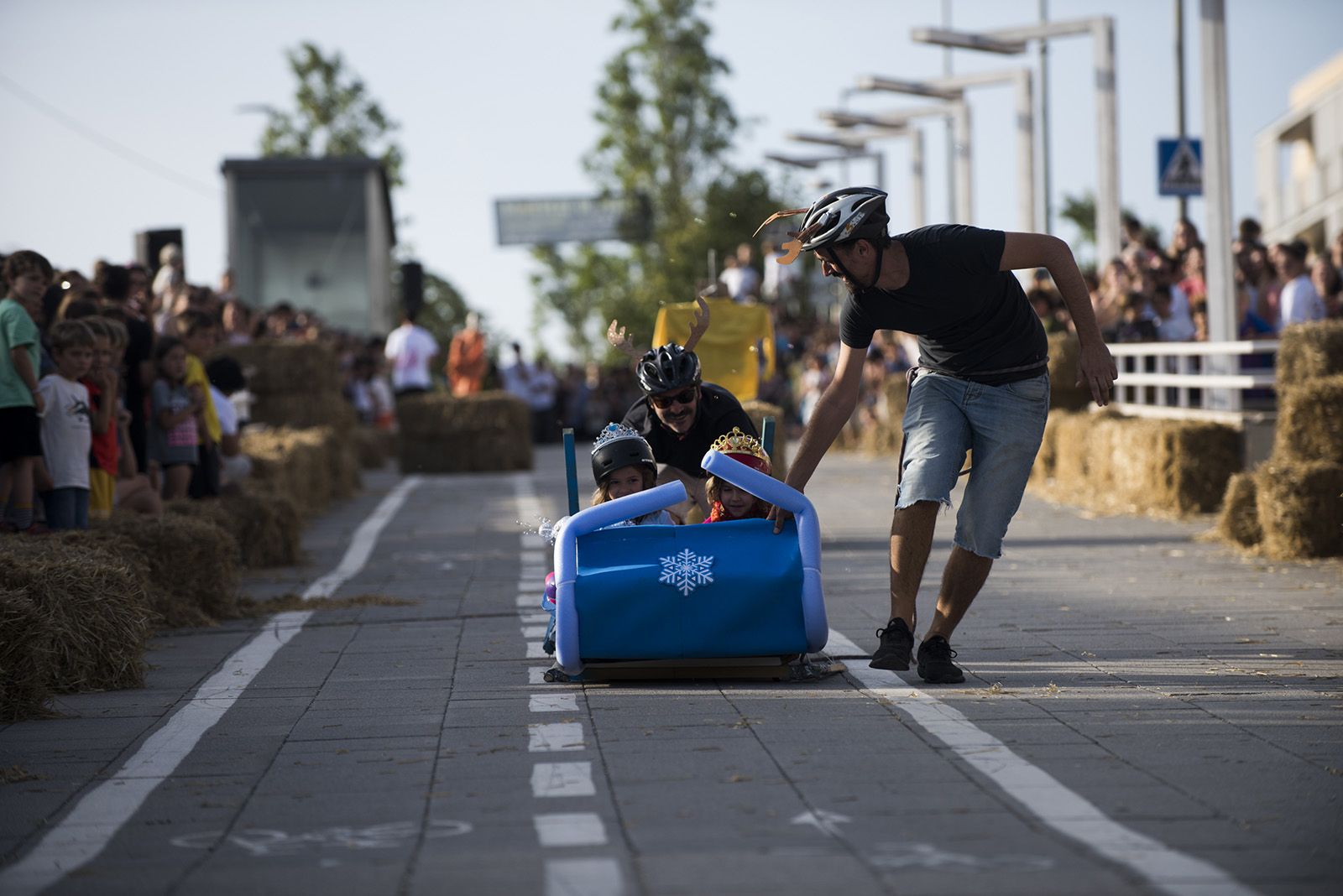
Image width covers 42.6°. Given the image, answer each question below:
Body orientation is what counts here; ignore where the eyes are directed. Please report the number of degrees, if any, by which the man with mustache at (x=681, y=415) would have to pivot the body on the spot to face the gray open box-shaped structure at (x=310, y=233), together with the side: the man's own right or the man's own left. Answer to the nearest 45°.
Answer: approximately 180°

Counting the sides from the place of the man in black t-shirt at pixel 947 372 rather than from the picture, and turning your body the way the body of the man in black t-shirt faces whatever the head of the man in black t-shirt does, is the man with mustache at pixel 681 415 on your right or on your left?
on your right

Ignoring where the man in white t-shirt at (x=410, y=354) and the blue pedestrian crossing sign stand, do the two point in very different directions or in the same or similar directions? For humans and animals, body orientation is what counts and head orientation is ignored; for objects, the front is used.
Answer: very different directions

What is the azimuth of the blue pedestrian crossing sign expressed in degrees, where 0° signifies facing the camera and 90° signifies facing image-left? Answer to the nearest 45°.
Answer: approximately 0°

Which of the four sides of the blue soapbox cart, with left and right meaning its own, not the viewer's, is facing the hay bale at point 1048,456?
back

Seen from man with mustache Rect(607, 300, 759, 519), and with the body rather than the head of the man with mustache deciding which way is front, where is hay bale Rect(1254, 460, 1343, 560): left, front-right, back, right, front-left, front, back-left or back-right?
back-left

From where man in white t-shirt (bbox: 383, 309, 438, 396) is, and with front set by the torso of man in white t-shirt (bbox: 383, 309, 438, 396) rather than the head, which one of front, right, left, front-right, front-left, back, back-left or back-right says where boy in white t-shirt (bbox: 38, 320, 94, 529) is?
back

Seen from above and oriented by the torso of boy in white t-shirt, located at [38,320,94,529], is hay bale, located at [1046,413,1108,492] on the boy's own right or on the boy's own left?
on the boy's own left

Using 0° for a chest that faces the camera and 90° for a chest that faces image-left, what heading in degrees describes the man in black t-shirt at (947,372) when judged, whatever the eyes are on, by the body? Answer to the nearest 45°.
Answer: approximately 0°

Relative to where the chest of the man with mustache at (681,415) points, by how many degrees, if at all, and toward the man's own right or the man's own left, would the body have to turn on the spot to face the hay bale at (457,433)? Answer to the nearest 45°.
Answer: approximately 180°

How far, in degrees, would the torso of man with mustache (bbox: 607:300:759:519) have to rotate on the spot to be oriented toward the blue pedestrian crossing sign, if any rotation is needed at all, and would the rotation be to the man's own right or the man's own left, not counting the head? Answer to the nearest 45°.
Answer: approximately 135° to the man's own left

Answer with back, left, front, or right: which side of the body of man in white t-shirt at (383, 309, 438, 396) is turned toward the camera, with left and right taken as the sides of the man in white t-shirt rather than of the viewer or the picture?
back

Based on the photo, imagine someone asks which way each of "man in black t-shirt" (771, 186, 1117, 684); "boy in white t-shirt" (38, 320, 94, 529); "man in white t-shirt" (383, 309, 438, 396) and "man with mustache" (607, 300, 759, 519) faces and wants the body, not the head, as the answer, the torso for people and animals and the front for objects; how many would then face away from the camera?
1

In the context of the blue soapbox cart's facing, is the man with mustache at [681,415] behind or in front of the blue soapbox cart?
behind

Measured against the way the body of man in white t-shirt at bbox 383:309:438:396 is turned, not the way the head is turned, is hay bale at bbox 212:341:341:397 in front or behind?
behind
